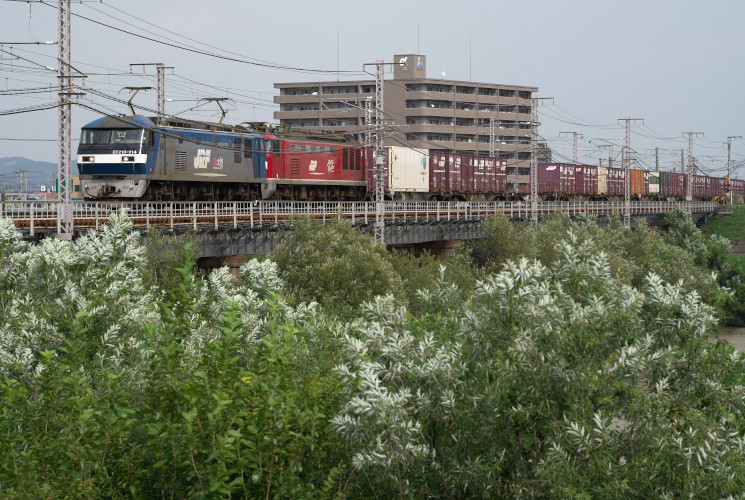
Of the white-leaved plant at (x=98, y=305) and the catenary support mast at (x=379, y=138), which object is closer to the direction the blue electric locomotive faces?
the white-leaved plant

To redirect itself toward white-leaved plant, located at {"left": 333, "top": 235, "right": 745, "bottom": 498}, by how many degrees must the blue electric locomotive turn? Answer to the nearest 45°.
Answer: approximately 45° to its left

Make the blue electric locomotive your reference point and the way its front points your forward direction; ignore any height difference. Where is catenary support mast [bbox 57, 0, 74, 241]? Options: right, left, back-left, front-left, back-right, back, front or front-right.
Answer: front-left

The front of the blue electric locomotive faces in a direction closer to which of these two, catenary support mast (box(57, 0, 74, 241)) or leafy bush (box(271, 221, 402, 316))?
the catenary support mast

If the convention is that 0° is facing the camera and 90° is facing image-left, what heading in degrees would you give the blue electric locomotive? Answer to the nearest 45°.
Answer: approximately 45°

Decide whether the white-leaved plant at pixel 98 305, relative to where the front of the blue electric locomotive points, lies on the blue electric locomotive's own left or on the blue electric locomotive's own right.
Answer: on the blue electric locomotive's own left

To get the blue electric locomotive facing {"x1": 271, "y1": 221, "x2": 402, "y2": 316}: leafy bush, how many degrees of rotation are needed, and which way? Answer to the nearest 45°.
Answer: approximately 90° to its left

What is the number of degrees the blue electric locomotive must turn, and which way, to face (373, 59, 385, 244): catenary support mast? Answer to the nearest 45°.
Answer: approximately 135° to its left

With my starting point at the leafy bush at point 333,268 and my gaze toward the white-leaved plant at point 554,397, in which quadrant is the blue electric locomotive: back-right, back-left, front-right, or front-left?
back-right

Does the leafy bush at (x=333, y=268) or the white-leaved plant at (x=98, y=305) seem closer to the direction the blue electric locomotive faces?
the white-leaved plant
